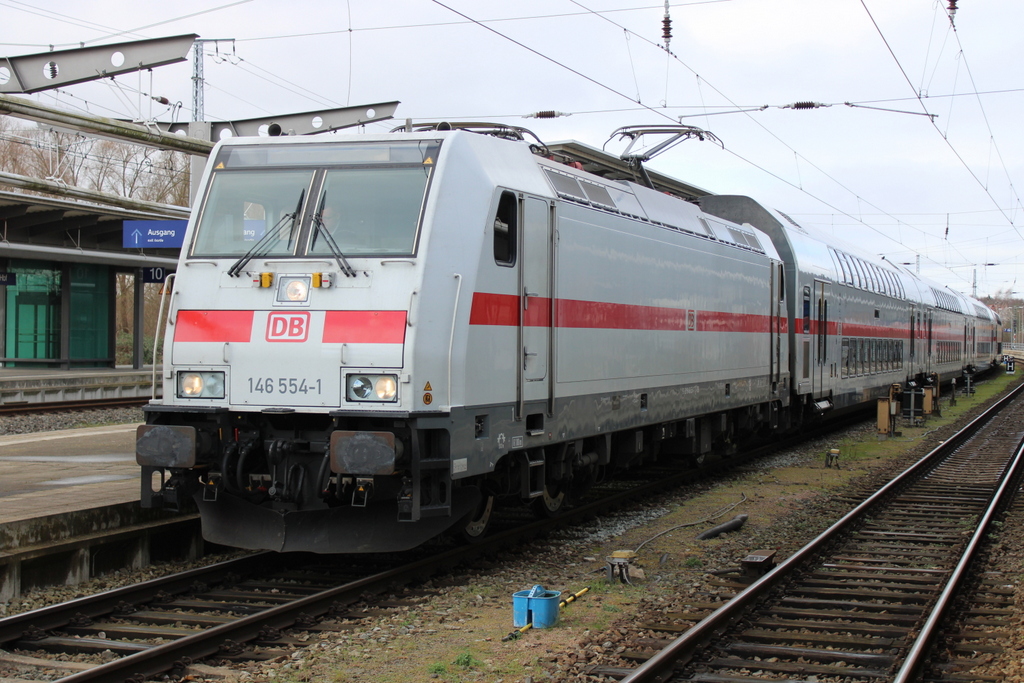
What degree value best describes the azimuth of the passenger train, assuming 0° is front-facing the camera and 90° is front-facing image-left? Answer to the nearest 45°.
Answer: approximately 45°

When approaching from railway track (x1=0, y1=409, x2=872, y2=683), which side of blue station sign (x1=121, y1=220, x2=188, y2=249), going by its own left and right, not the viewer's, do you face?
front

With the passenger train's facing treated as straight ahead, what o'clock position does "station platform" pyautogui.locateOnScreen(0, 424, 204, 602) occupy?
The station platform is roughly at 12 o'clock from the passenger train.

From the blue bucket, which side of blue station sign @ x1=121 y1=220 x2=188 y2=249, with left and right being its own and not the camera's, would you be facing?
front

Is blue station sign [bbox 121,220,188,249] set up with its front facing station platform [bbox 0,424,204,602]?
yes

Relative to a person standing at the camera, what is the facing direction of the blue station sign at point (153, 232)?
facing the viewer
